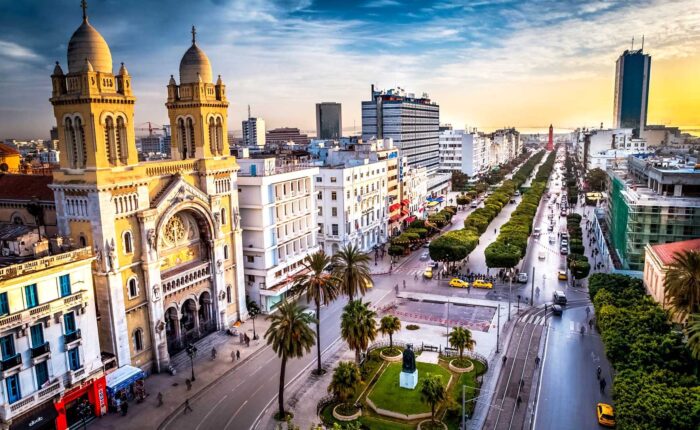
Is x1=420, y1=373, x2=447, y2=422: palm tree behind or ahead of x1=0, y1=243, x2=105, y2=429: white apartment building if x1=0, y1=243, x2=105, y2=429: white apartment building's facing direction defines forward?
ahead

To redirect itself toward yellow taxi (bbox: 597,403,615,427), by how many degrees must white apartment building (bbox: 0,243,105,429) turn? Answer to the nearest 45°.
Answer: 0° — it already faces it

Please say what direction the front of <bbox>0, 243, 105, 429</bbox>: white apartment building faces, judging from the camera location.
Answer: facing the viewer and to the right of the viewer

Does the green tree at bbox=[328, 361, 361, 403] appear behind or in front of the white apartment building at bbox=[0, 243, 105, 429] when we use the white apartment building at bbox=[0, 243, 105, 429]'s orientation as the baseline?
in front

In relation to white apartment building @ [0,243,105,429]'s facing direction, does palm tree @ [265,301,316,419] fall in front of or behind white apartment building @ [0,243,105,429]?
in front

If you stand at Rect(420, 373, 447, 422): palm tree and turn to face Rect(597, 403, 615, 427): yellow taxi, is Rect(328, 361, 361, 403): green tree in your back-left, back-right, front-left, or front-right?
back-left
